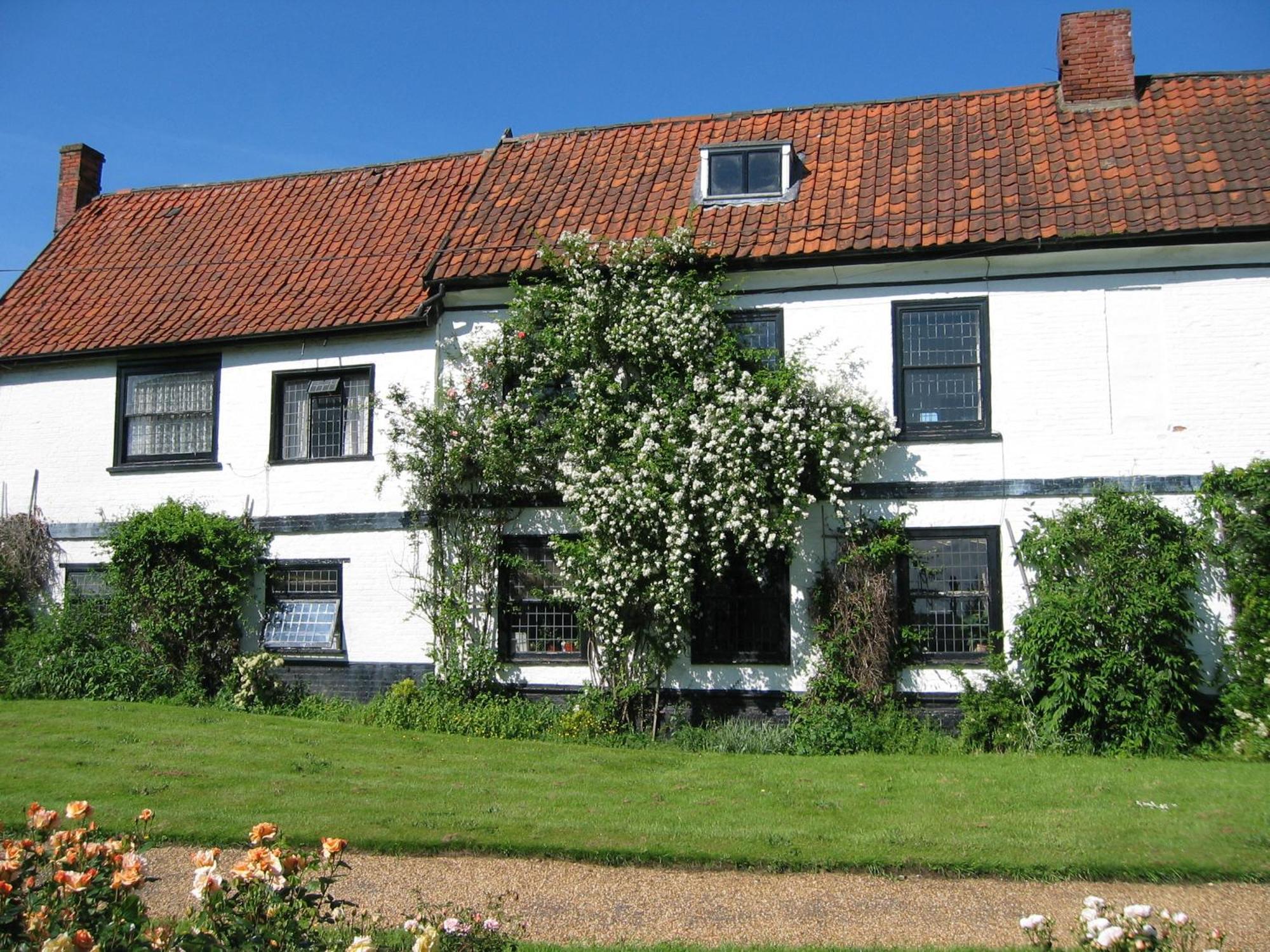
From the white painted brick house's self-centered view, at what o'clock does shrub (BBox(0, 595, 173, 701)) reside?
The shrub is roughly at 3 o'clock from the white painted brick house.

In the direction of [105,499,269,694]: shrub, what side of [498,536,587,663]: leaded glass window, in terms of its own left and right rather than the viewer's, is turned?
right

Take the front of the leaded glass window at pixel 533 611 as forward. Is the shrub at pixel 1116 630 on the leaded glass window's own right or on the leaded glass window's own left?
on the leaded glass window's own left

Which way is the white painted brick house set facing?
toward the camera
